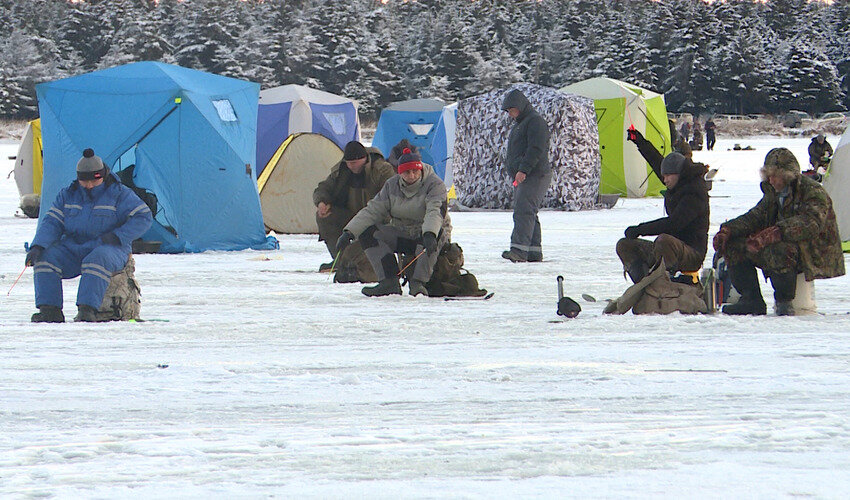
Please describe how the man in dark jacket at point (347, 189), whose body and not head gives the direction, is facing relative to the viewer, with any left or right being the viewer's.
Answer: facing the viewer and to the left of the viewer

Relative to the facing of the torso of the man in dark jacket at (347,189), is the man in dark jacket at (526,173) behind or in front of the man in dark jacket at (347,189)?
behind

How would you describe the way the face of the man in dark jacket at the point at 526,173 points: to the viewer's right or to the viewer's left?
to the viewer's left

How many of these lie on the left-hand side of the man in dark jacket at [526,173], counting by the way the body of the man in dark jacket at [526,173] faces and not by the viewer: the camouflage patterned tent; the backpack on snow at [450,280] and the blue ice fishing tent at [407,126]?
1

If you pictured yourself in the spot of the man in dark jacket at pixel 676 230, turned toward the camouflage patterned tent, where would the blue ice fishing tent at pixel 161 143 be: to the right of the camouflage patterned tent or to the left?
left

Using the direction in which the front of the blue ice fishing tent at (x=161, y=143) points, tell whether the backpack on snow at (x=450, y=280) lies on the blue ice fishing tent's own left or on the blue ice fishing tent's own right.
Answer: on the blue ice fishing tent's own left

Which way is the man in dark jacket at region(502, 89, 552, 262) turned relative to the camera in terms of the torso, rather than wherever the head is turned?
to the viewer's left

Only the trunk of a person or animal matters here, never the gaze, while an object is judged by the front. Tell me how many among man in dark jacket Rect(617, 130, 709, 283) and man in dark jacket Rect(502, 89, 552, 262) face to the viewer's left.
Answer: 2

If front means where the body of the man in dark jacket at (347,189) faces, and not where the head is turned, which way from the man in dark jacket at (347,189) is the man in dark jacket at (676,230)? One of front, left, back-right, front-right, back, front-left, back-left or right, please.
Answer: left

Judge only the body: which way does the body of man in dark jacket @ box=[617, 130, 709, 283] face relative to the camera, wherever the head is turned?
to the viewer's left

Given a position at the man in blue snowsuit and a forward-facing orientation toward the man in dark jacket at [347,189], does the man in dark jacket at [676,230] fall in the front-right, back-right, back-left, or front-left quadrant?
front-right

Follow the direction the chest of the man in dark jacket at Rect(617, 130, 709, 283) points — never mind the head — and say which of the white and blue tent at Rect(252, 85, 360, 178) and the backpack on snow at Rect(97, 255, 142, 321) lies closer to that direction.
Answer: the backpack on snow

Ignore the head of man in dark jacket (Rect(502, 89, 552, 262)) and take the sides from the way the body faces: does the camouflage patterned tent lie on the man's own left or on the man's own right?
on the man's own right

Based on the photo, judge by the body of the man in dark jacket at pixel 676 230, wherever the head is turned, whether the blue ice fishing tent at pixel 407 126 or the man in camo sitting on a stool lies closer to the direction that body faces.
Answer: the blue ice fishing tent
